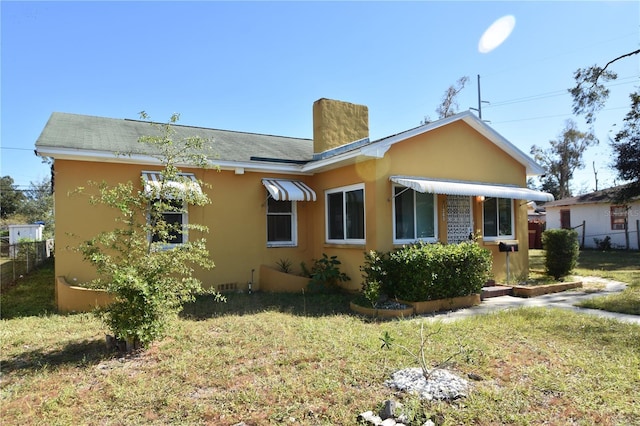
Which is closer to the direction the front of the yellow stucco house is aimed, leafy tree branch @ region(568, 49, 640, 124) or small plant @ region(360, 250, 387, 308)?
the small plant

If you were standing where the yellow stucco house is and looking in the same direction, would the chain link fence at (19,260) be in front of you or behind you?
behind

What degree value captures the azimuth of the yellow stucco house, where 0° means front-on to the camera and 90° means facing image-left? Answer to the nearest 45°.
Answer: approximately 315°

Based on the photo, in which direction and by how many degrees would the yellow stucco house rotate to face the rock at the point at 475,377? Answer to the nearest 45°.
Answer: approximately 45° to its right

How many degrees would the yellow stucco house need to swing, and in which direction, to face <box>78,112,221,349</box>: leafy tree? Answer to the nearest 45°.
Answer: approximately 90° to its right

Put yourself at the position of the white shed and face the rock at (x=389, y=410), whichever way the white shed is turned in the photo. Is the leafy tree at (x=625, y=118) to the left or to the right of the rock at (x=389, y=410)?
left

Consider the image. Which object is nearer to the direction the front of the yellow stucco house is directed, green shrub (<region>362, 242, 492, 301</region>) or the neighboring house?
the green shrub

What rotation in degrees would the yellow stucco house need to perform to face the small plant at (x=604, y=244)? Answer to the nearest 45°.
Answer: approximately 90° to its left
